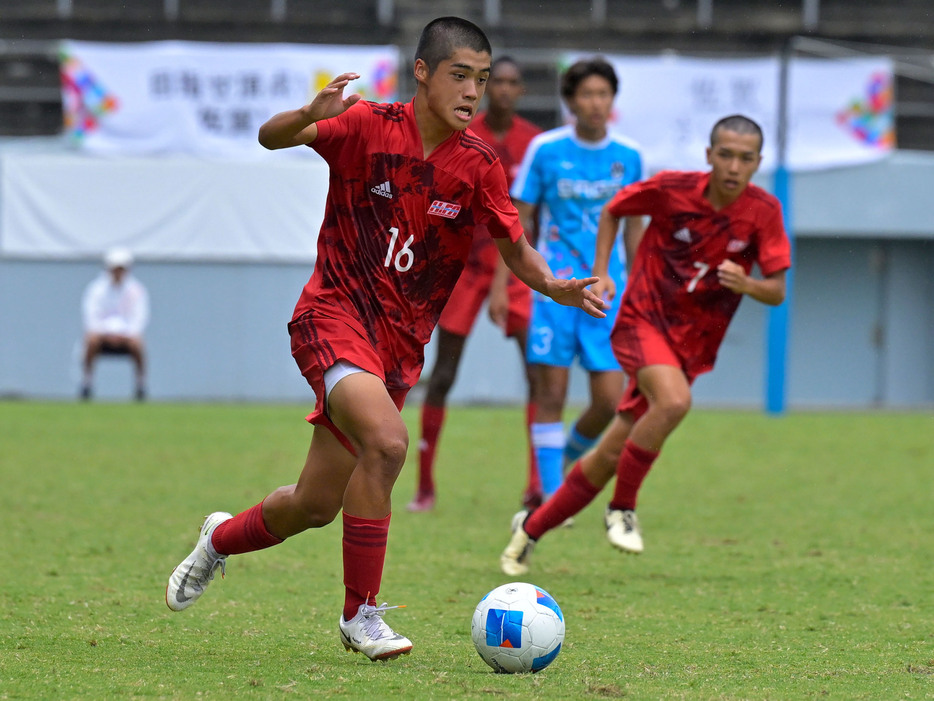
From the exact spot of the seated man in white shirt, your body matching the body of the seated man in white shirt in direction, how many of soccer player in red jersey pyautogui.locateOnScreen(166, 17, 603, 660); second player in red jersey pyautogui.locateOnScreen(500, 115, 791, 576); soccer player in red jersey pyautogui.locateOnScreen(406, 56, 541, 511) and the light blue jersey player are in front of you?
4

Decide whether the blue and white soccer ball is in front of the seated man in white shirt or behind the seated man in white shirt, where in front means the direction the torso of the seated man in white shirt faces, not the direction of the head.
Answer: in front

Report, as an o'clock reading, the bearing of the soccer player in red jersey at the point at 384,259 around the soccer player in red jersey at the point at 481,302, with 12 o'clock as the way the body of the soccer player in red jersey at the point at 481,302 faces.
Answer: the soccer player in red jersey at the point at 384,259 is roughly at 12 o'clock from the soccer player in red jersey at the point at 481,302.

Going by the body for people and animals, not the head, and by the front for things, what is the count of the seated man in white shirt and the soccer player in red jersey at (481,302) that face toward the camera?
2

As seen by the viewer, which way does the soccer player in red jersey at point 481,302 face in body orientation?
toward the camera

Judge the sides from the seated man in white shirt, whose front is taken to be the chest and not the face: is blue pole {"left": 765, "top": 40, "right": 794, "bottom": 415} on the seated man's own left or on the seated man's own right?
on the seated man's own left

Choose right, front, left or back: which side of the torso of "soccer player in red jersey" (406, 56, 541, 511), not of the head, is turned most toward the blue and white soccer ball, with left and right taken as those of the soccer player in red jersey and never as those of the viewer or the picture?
front

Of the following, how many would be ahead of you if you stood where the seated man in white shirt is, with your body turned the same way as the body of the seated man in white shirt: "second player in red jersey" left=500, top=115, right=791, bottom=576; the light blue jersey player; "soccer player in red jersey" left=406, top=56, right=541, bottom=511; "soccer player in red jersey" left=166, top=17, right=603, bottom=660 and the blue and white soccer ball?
5

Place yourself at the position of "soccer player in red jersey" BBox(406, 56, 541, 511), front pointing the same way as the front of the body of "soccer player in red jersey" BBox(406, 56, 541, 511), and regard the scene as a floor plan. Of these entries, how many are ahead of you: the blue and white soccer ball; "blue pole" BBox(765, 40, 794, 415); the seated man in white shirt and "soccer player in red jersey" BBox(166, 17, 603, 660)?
2

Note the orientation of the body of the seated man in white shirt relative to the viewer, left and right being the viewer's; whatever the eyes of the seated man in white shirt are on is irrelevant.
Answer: facing the viewer

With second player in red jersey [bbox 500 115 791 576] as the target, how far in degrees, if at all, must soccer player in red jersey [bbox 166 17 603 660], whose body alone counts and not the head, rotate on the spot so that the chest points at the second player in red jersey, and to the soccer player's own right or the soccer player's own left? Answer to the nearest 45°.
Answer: approximately 90° to the soccer player's own left
